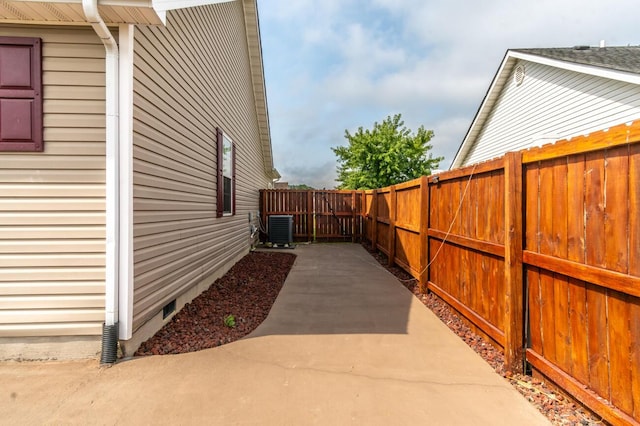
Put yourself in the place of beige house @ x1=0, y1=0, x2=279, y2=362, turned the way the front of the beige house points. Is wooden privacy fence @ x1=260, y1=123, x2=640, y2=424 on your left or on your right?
on your left

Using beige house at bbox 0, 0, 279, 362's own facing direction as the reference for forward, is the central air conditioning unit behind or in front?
behind

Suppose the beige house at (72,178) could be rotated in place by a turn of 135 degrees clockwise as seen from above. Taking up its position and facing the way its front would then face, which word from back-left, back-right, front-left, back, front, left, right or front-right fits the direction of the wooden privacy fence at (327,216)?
right

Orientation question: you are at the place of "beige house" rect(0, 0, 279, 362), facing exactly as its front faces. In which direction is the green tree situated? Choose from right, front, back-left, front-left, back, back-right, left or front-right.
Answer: back-left

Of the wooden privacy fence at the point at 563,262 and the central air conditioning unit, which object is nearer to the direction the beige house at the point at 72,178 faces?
the wooden privacy fence

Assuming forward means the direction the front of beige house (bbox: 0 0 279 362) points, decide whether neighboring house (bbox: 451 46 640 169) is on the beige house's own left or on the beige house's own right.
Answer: on the beige house's own left
